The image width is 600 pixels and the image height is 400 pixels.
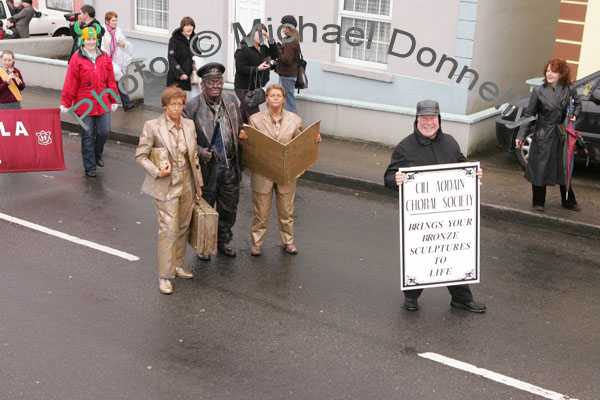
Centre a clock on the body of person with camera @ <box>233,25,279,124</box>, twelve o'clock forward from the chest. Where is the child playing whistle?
The child playing whistle is roughly at 4 o'clock from the person with camera.

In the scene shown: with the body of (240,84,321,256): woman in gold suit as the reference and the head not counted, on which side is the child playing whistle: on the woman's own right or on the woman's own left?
on the woman's own right

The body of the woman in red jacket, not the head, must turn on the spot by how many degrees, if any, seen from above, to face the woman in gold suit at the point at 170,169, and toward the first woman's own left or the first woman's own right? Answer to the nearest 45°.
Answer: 0° — they already face them

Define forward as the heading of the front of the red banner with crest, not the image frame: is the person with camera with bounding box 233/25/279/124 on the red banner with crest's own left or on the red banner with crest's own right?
on the red banner with crest's own left

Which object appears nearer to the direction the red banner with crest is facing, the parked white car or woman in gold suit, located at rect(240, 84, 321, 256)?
the woman in gold suit

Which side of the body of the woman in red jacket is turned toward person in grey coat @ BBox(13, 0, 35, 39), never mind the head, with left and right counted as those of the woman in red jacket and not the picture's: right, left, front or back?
back

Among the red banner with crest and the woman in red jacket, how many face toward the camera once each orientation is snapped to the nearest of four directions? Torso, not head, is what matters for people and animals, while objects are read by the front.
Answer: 2

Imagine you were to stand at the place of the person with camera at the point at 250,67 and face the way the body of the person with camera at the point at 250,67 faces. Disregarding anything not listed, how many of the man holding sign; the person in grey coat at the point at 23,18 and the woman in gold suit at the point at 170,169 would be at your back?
1
